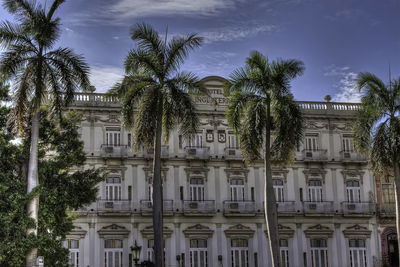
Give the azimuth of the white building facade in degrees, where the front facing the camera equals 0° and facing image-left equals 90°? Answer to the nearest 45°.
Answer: approximately 0°

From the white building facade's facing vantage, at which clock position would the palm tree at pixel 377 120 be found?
The palm tree is roughly at 11 o'clock from the white building facade.

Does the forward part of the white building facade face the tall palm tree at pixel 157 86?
yes

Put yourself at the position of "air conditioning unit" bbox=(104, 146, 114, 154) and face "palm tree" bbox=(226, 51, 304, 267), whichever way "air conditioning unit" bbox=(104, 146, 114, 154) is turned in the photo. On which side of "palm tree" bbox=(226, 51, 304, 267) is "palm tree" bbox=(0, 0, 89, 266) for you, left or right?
right

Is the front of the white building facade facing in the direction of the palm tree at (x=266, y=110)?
yes
